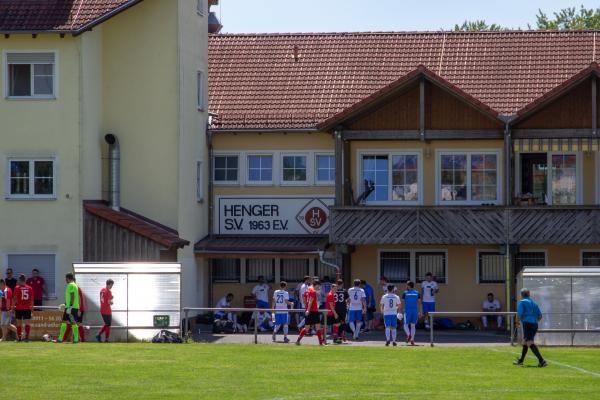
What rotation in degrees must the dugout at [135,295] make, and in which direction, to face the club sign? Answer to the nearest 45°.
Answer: approximately 135° to its left

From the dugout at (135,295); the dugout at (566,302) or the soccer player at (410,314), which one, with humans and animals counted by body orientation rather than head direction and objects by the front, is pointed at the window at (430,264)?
the soccer player

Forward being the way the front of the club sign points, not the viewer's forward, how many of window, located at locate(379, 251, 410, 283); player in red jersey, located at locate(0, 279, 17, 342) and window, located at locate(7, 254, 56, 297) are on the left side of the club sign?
1

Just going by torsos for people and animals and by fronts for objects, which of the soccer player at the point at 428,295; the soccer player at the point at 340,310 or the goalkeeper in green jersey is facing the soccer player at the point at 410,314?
the soccer player at the point at 428,295

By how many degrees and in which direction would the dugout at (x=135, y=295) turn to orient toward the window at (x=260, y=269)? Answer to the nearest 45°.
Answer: approximately 135° to its left

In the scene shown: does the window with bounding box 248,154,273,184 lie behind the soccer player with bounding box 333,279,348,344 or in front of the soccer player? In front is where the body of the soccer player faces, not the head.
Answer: in front

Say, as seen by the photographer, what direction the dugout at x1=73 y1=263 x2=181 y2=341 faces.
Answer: facing the viewer

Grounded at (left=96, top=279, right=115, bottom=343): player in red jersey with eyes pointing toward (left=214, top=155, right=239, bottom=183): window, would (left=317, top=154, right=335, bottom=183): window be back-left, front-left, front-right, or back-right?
front-right

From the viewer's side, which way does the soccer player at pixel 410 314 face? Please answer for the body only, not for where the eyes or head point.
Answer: away from the camera

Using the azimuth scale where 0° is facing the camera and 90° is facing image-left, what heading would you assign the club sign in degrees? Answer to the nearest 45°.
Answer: approximately 0°
